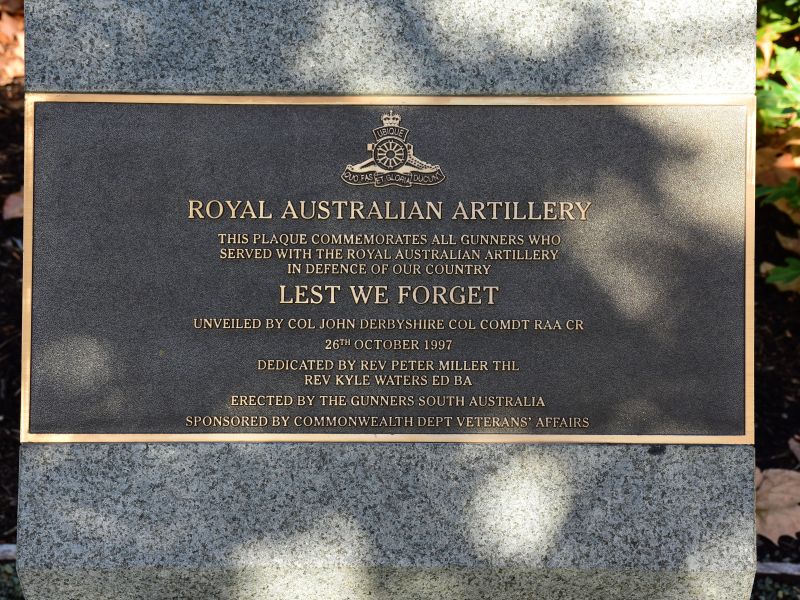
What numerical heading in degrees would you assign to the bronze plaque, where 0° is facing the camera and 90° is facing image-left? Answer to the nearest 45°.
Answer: approximately 0°

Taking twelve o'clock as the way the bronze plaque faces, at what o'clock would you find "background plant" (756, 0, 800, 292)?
The background plant is roughly at 8 o'clock from the bronze plaque.
